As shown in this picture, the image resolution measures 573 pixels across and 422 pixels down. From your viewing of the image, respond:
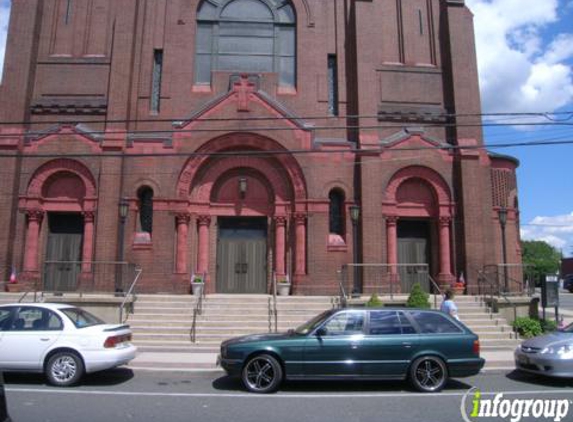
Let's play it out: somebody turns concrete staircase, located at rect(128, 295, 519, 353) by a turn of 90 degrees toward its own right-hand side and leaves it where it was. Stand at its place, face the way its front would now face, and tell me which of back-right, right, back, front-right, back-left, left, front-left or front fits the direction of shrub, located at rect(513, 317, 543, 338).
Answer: back

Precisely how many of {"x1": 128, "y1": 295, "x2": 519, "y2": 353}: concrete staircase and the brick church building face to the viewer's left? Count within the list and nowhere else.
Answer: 0

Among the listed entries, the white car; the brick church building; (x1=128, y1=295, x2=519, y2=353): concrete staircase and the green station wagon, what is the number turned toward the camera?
2

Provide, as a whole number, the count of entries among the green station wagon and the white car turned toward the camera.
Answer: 0

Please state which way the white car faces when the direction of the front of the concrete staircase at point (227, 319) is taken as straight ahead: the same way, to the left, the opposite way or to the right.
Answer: to the right

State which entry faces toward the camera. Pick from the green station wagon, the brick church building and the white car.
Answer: the brick church building

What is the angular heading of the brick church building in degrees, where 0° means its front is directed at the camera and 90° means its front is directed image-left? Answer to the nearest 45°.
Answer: approximately 0°

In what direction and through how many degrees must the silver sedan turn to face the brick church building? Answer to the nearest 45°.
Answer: approximately 90° to its right

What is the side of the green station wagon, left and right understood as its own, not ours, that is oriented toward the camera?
left

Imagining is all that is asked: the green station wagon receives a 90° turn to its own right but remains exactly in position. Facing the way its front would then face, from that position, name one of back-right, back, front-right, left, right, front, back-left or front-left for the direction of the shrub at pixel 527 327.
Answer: front-right

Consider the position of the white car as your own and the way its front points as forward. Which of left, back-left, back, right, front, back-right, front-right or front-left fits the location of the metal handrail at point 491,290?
back-right

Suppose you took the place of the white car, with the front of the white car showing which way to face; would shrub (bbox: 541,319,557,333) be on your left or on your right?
on your right

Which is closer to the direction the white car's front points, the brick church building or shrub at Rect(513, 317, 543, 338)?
the brick church building

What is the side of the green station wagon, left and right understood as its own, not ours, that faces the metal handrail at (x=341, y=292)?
right
